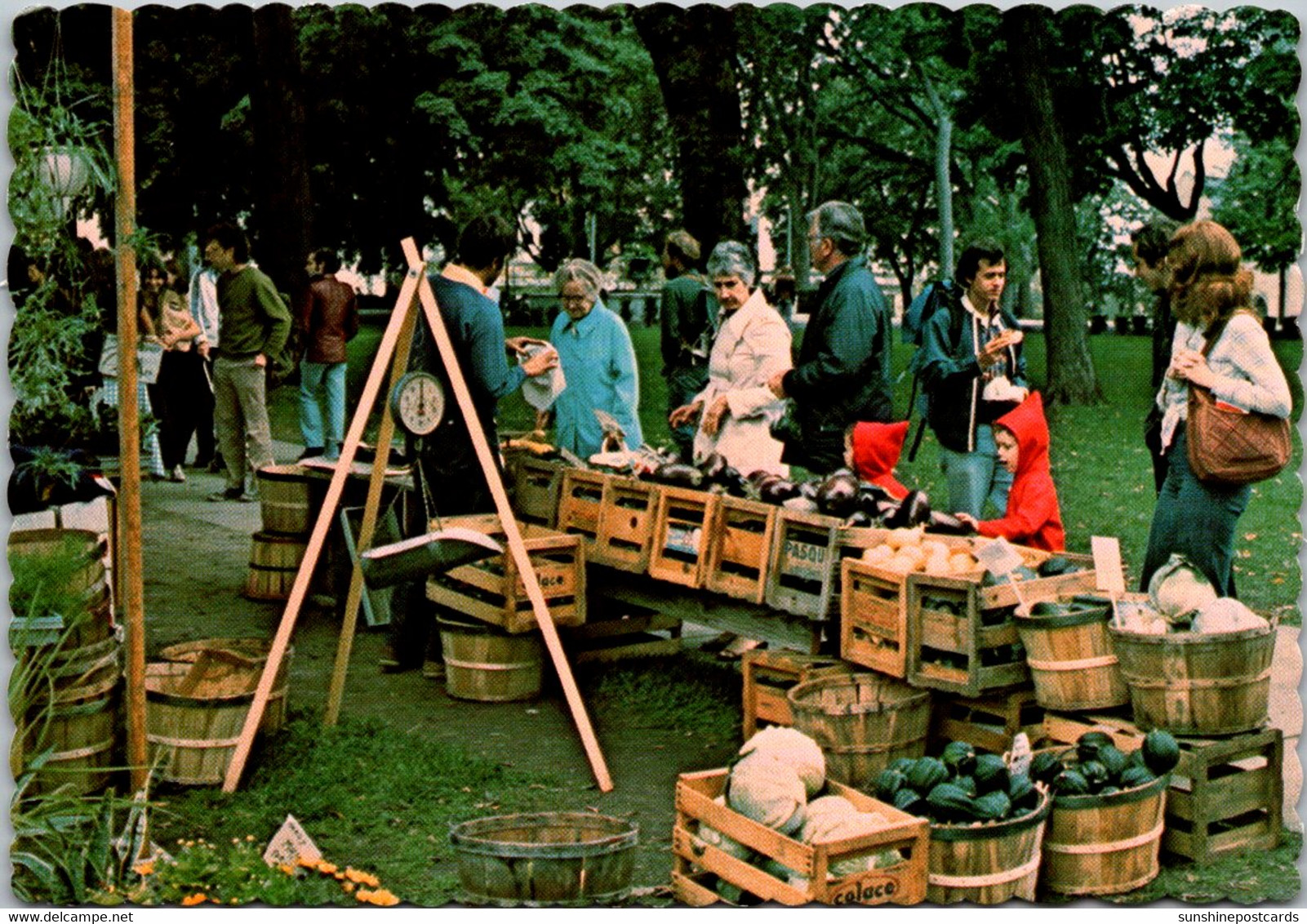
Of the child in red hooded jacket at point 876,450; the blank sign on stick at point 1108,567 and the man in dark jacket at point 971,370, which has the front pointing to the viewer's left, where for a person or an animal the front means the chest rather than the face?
the child in red hooded jacket

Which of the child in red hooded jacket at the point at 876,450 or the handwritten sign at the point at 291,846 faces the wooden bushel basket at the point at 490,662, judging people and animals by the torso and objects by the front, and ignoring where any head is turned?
the child in red hooded jacket

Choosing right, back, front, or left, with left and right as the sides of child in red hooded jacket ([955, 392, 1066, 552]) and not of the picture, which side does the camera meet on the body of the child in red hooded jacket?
left

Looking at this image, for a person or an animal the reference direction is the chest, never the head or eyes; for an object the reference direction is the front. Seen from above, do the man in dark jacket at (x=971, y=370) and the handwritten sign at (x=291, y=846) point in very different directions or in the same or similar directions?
same or similar directions

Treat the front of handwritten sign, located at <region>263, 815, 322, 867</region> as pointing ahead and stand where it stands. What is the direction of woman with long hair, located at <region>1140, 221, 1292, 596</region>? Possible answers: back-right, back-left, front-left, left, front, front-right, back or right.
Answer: left

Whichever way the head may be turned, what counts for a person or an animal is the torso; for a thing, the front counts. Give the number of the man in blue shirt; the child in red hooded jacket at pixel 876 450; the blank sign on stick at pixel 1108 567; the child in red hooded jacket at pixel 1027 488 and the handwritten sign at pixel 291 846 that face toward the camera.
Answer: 2

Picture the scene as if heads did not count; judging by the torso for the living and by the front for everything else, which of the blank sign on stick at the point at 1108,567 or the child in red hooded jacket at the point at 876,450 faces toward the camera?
the blank sign on stick

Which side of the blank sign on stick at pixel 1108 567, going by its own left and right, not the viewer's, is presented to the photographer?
front

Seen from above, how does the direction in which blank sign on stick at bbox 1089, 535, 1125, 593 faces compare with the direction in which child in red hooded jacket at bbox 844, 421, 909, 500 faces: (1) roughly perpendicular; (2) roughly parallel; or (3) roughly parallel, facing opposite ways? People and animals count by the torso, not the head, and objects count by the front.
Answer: roughly perpendicular

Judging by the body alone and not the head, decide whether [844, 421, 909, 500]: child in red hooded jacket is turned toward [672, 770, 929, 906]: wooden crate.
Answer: no

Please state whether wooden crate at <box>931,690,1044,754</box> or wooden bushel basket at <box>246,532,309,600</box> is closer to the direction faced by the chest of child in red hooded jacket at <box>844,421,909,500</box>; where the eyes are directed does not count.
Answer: the wooden bushel basket

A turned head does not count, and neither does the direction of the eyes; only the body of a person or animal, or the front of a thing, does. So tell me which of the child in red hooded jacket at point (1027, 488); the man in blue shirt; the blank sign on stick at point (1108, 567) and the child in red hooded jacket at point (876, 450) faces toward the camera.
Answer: the blank sign on stick

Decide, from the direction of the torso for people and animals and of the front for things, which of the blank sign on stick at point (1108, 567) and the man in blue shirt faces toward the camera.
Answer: the blank sign on stick

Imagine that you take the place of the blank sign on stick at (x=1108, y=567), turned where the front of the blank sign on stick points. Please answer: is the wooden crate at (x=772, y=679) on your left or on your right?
on your right

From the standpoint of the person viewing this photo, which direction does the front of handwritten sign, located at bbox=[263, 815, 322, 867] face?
facing the viewer

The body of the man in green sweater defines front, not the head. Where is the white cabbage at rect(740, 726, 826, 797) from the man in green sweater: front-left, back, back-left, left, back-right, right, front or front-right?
left
